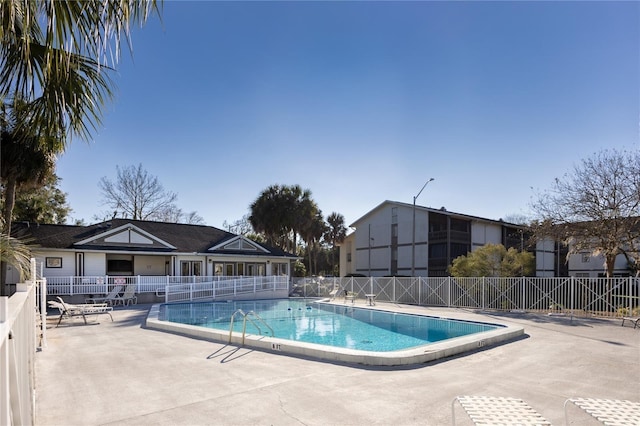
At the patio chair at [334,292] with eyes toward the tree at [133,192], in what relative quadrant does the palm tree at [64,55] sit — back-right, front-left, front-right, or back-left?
back-left

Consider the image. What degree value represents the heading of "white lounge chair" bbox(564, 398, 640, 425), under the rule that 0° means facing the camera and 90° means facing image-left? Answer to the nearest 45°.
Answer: approximately 135°

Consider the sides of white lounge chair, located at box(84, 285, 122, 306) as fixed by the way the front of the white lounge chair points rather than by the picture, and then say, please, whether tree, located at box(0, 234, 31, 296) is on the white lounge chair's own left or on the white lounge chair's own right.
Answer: on the white lounge chair's own left

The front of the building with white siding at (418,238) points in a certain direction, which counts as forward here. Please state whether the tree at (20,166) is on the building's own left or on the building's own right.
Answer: on the building's own right
